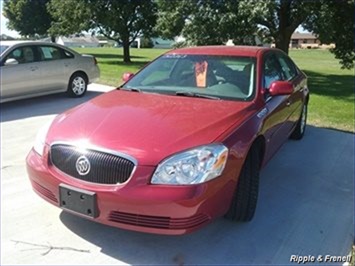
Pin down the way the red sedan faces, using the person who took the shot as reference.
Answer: facing the viewer and to the left of the viewer

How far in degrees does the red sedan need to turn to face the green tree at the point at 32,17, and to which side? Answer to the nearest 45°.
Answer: approximately 135° to its right

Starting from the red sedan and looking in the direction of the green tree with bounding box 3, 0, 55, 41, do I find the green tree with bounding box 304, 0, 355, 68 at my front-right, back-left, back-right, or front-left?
front-right

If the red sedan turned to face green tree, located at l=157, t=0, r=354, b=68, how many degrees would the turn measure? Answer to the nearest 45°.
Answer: approximately 135° to its right

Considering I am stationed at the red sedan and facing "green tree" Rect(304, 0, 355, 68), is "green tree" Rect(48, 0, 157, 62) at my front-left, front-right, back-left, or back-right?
front-left

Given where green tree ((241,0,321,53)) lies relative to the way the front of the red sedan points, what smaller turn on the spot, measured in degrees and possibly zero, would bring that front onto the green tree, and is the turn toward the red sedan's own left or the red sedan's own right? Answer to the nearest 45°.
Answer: approximately 135° to the red sedan's own right

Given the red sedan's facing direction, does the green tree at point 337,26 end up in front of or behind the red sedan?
behind
